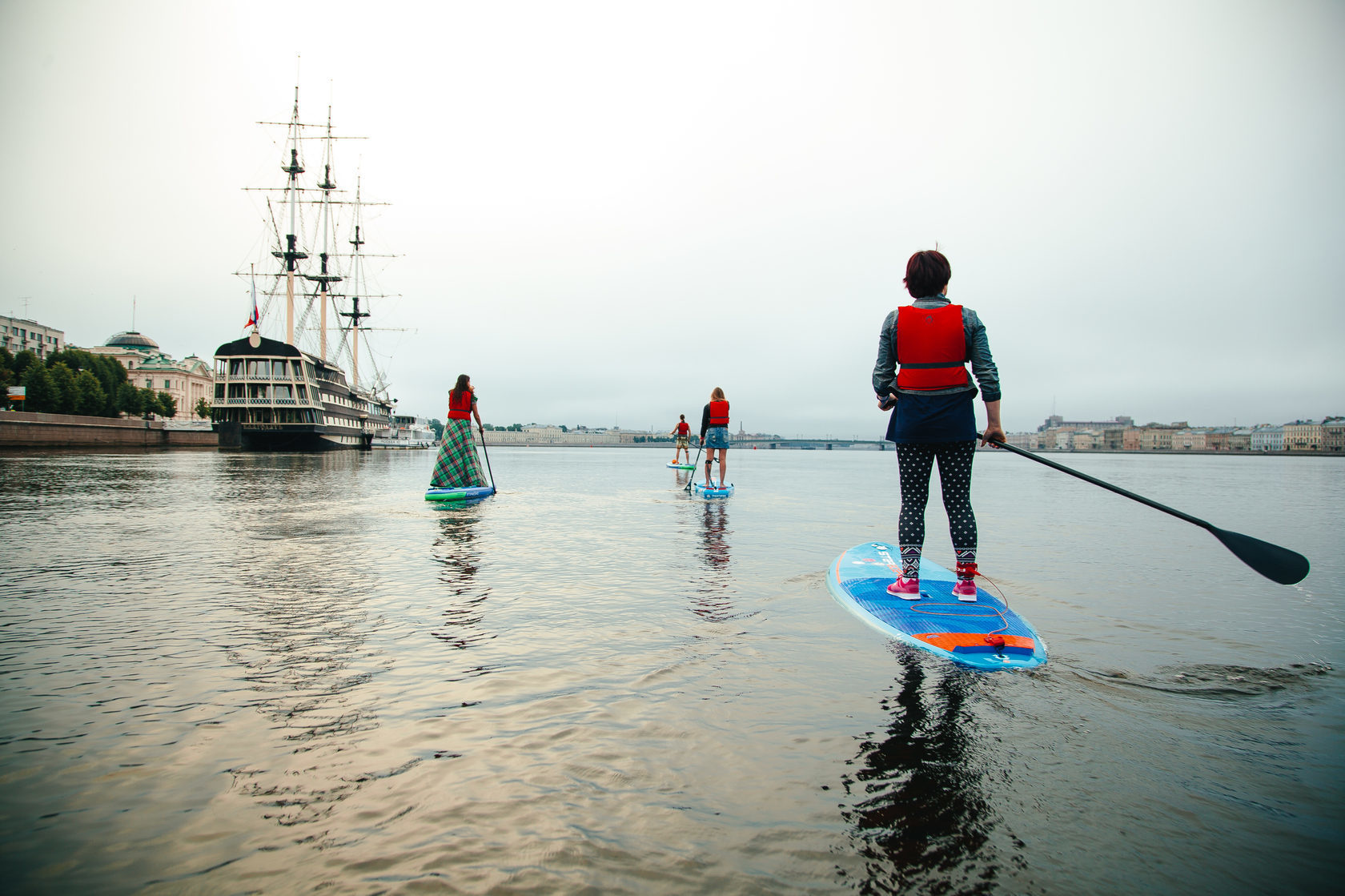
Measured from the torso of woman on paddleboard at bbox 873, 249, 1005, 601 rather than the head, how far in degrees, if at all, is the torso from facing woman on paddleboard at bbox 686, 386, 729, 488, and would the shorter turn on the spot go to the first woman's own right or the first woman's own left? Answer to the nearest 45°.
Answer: approximately 45° to the first woman's own left

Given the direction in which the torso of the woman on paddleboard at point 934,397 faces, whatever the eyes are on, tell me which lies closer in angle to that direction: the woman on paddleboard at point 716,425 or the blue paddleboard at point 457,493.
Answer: the woman on paddleboard

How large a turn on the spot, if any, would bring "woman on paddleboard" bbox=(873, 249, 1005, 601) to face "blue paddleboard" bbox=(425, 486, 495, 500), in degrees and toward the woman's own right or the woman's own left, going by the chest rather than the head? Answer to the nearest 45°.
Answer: approximately 45° to the woman's own left

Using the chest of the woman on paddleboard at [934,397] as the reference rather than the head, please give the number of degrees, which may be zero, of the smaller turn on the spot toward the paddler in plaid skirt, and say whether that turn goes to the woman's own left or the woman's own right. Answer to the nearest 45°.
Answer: approximately 45° to the woman's own left

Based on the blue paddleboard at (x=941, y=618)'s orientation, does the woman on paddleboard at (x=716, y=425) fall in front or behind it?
in front

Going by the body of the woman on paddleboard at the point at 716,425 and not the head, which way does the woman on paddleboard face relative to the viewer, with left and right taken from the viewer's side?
facing away from the viewer

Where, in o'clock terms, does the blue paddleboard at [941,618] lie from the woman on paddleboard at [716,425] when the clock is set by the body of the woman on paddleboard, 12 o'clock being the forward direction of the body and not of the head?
The blue paddleboard is roughly at 6 o'clock from the woman on paddleboard.

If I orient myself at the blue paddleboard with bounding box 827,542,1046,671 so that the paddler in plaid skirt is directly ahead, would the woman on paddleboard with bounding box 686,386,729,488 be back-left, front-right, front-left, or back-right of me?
front-right

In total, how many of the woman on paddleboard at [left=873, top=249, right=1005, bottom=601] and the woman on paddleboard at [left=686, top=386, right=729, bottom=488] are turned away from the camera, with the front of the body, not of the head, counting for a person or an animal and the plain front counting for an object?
2

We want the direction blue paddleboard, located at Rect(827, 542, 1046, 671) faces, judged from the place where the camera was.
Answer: facing away from the viewer and to the left of the viewer

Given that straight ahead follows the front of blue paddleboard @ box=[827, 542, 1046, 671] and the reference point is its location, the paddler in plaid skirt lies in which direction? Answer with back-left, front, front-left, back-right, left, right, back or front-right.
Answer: front

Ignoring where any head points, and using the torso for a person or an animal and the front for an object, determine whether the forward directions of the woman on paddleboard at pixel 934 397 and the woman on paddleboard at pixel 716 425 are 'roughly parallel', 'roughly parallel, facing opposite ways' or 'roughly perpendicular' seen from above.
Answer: roughly parallel

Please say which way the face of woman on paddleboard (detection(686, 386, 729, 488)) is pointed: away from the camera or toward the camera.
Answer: away from the camera

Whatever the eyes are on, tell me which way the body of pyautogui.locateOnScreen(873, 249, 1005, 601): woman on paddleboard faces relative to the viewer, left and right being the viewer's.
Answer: facing away from the viewer
